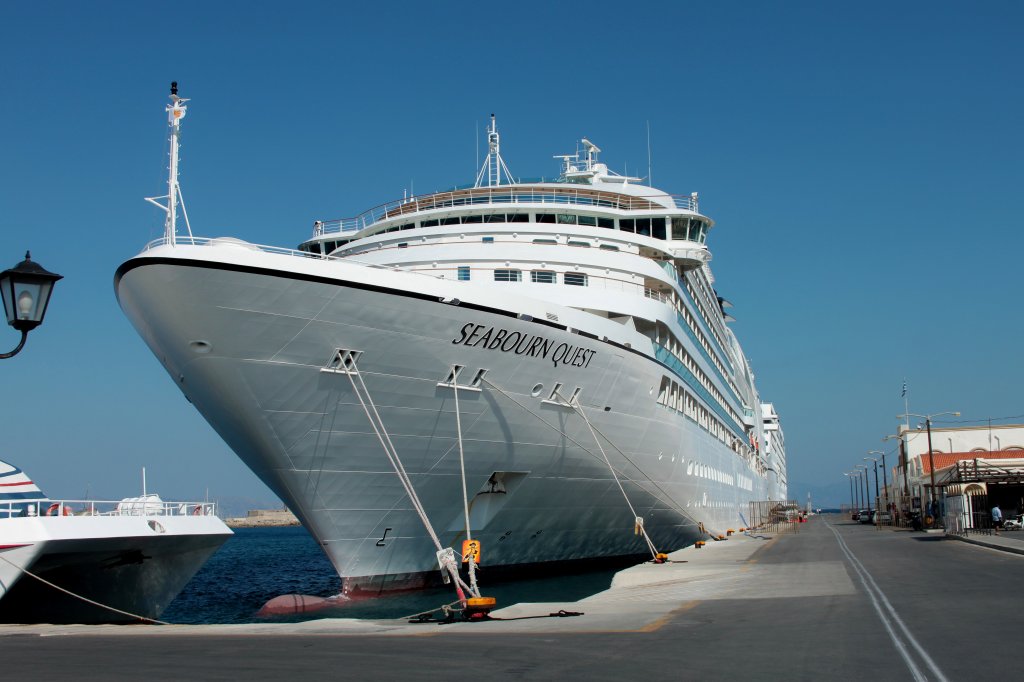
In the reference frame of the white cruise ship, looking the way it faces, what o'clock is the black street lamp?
The black street lamp is roughly at 11 o'clock from the white cruise ship.

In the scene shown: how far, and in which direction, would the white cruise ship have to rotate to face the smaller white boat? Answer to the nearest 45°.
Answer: approximately 45° to its right

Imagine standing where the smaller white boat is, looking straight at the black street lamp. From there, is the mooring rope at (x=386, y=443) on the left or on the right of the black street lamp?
left

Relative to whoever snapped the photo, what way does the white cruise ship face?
facing the viewer and to the left of the viewer
